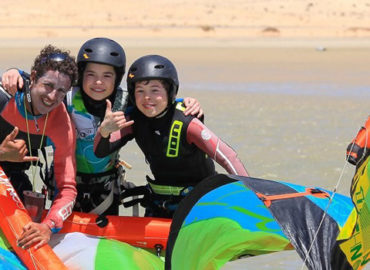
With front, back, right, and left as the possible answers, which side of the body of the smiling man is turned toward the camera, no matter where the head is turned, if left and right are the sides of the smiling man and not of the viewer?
front

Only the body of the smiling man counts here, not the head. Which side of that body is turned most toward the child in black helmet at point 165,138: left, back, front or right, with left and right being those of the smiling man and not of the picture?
left

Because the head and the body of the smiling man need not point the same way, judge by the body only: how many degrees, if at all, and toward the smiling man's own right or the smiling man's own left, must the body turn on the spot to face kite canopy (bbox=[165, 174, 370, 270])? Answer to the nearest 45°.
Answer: approximately 45° to the smiling man's own left

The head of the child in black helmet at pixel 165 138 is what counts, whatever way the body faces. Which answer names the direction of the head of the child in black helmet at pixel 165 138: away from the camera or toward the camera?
toward the camera

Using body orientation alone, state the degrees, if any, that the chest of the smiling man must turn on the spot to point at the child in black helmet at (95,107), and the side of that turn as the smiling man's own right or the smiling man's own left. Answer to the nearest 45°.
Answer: approximately 135° to the smiling man's own left

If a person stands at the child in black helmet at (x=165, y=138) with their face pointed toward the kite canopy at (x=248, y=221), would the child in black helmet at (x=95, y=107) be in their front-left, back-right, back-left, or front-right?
back-right

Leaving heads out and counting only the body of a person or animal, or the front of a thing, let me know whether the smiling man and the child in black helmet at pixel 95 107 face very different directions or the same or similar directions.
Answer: same or similar directions

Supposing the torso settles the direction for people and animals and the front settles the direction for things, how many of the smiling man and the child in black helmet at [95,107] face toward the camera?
2

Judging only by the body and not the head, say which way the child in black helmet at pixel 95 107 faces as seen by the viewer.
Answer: toward the camera
